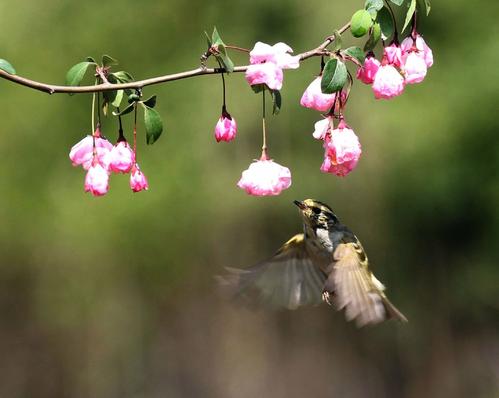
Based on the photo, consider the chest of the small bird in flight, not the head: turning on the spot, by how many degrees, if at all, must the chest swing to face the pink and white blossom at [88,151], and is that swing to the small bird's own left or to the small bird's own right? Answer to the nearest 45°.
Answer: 0° — it already faces it

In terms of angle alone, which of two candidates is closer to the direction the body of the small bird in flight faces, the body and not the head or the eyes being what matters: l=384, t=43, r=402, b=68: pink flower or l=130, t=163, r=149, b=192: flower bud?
the flower bud

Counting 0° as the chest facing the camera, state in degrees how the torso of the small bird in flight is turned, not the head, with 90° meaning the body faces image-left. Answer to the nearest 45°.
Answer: approximately 45°

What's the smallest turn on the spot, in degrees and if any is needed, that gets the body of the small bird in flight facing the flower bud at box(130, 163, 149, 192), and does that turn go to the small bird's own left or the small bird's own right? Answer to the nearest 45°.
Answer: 0° — it already faces it
